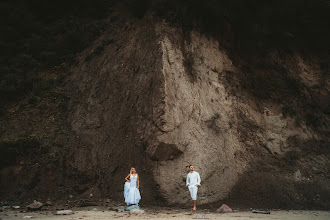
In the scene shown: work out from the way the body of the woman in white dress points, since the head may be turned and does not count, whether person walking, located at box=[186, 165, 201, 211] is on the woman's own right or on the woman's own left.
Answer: on the woman's own left

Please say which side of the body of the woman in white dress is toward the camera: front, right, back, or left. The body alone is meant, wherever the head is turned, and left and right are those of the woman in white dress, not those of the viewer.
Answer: front
